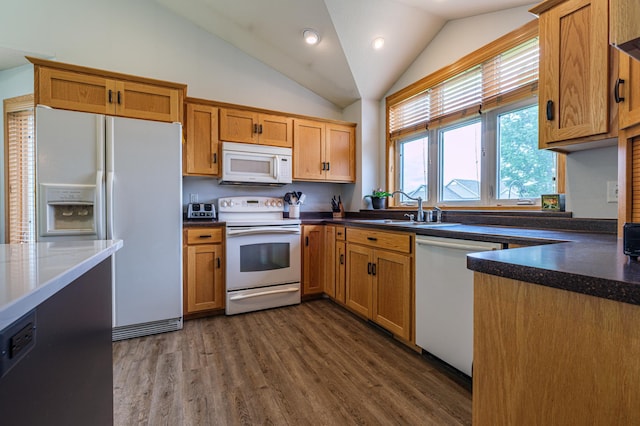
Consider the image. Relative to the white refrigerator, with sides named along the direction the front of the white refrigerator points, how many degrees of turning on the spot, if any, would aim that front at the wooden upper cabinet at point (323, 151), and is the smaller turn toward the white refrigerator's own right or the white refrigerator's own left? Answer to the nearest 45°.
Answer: approximately 90° to the white refrigerator's own left

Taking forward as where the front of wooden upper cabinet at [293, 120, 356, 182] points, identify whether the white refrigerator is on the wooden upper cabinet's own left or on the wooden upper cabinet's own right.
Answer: on the wooden upper cabinet's own right

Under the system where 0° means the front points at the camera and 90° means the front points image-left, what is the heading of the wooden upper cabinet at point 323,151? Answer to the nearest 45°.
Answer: approximately 315°

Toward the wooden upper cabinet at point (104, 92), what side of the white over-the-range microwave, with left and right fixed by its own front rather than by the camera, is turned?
right

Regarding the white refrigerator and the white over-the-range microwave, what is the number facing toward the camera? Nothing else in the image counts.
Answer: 2
